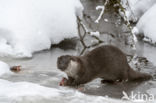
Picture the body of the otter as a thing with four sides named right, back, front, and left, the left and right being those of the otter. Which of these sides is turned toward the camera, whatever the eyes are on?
left
